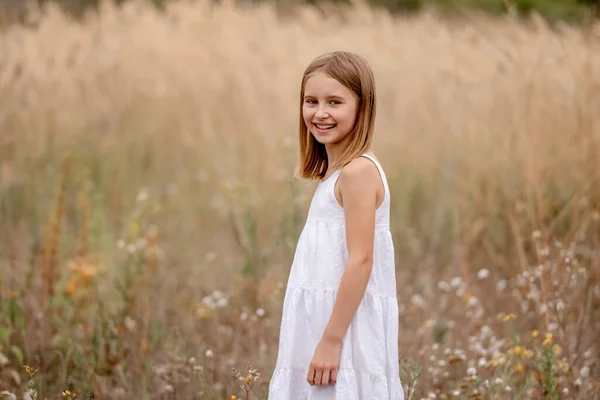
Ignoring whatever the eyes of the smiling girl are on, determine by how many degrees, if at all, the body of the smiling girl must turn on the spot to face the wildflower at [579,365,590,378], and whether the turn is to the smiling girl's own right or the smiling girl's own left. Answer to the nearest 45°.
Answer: approximately 135° to the smiling girl's own right

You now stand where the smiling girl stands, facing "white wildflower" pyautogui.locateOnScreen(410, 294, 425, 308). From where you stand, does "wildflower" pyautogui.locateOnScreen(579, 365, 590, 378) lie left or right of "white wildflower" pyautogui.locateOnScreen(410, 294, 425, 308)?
right

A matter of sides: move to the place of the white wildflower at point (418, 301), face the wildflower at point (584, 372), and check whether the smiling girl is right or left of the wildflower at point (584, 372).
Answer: right

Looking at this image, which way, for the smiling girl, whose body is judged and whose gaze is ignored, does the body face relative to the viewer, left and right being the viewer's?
facing to the left of the viewer

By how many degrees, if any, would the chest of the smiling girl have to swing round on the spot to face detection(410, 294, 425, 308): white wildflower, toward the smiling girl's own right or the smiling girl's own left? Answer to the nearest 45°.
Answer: approximately 90° to the smiling girl's own right

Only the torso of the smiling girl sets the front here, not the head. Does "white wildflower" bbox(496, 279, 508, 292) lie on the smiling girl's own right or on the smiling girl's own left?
on the smiling girl's own right
